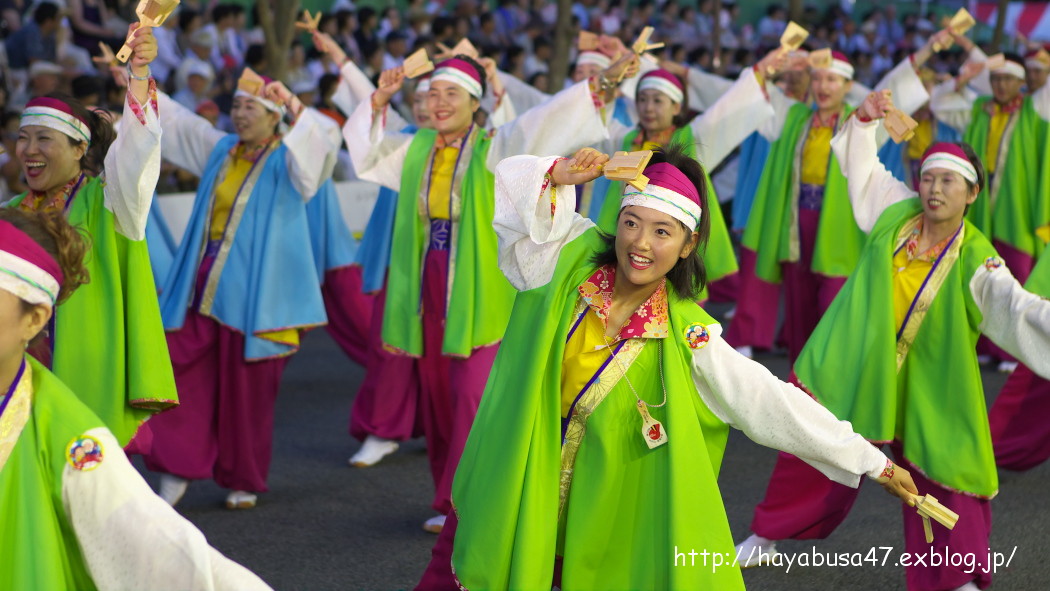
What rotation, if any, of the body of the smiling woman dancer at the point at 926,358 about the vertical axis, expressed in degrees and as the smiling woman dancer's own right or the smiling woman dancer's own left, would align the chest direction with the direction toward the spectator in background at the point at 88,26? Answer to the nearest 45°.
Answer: approximately 90° to the smiling woman dancer's own right

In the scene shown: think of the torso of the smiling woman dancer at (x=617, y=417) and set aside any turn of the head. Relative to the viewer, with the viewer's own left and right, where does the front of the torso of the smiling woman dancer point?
facing the viewer and to the left of the viewer

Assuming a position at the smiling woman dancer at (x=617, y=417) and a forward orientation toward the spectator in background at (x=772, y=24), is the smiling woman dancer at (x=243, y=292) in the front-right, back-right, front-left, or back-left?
front-left

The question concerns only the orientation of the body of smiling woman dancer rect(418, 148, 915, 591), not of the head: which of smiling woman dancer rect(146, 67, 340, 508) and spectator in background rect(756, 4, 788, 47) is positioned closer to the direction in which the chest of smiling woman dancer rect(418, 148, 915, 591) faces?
the smiling woman dancer

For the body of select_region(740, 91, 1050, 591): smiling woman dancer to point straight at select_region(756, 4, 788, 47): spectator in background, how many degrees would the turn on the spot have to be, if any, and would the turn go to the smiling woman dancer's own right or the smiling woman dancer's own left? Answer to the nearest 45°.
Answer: approximately 135° to the smiling woman dancer's own right

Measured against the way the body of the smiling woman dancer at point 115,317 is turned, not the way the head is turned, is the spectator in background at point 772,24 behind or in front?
behind

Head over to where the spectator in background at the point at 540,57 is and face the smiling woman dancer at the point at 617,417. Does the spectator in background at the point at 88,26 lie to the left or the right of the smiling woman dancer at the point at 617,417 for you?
right

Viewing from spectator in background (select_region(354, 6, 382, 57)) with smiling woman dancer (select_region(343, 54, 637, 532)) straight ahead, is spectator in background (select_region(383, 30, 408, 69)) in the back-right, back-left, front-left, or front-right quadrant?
front-left
